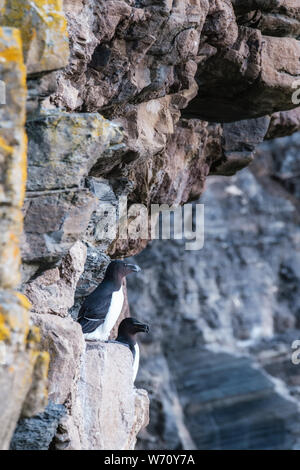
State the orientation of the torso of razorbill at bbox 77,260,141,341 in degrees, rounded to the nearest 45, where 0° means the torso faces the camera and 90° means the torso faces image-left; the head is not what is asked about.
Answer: approximately 270°
